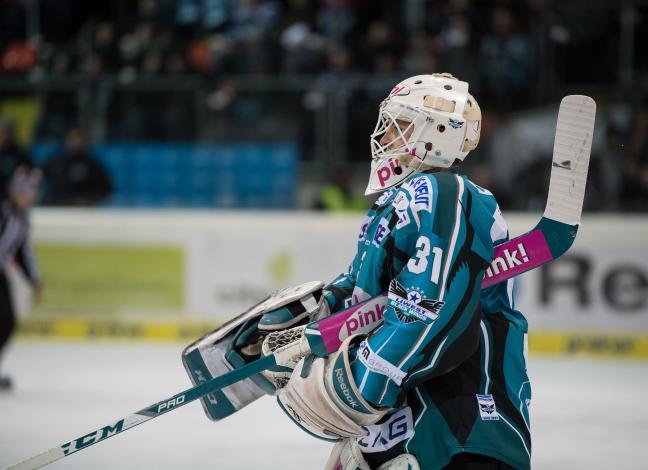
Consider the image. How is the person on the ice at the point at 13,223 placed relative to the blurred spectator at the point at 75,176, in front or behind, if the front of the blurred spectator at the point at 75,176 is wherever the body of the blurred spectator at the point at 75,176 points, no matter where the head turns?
in front

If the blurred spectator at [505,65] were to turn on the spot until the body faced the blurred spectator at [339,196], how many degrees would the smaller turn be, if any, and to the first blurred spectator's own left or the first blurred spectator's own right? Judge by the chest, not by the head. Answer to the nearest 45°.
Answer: approximately 45° to the first blurred spectator's own right

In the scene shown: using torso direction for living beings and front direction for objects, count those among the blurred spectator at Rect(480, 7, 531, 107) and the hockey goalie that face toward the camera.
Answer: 1

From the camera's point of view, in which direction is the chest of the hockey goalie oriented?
to the viewer's left

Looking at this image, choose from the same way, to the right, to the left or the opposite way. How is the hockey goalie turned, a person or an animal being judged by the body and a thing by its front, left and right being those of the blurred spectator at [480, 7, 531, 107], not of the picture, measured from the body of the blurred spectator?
to the right

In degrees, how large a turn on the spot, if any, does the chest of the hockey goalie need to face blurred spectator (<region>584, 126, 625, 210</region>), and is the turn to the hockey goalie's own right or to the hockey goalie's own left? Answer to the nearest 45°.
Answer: approximately 90° to the hockey goalie's own right

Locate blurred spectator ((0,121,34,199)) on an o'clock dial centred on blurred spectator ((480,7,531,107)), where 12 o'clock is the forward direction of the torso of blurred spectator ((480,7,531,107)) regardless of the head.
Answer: blurred spectator ((0,121,34,199)) is roughly at 2 o'clock from blurred spectator ((480,7,531,107)).

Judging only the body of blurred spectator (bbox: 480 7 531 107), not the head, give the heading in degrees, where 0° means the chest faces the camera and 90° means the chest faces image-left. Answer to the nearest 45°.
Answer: approximately 0°

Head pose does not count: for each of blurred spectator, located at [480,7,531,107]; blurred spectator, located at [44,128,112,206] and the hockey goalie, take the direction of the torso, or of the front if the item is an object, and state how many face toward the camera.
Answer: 2

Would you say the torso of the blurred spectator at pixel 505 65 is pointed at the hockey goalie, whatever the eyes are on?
yes

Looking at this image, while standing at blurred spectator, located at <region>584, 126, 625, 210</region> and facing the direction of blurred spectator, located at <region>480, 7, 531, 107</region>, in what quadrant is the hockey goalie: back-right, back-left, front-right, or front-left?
back-left
